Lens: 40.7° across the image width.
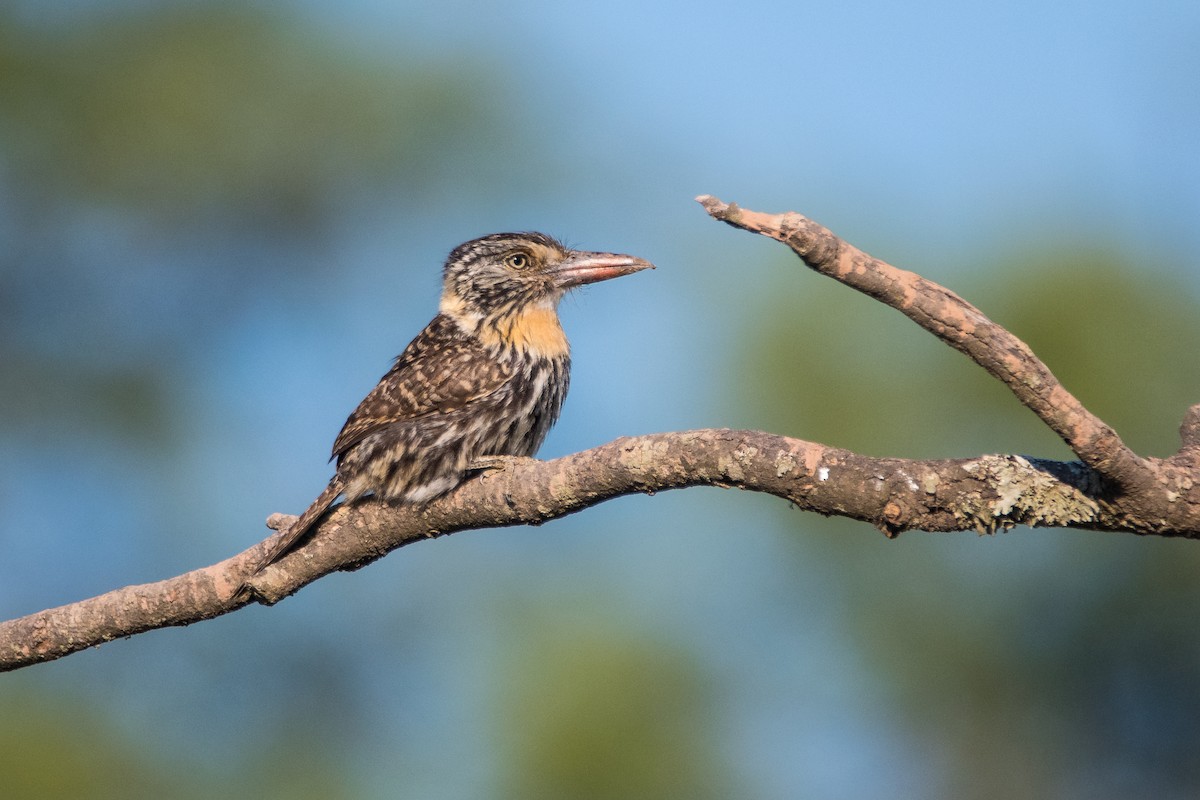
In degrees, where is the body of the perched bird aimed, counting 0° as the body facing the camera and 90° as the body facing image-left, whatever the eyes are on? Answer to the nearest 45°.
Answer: approximately 270°
